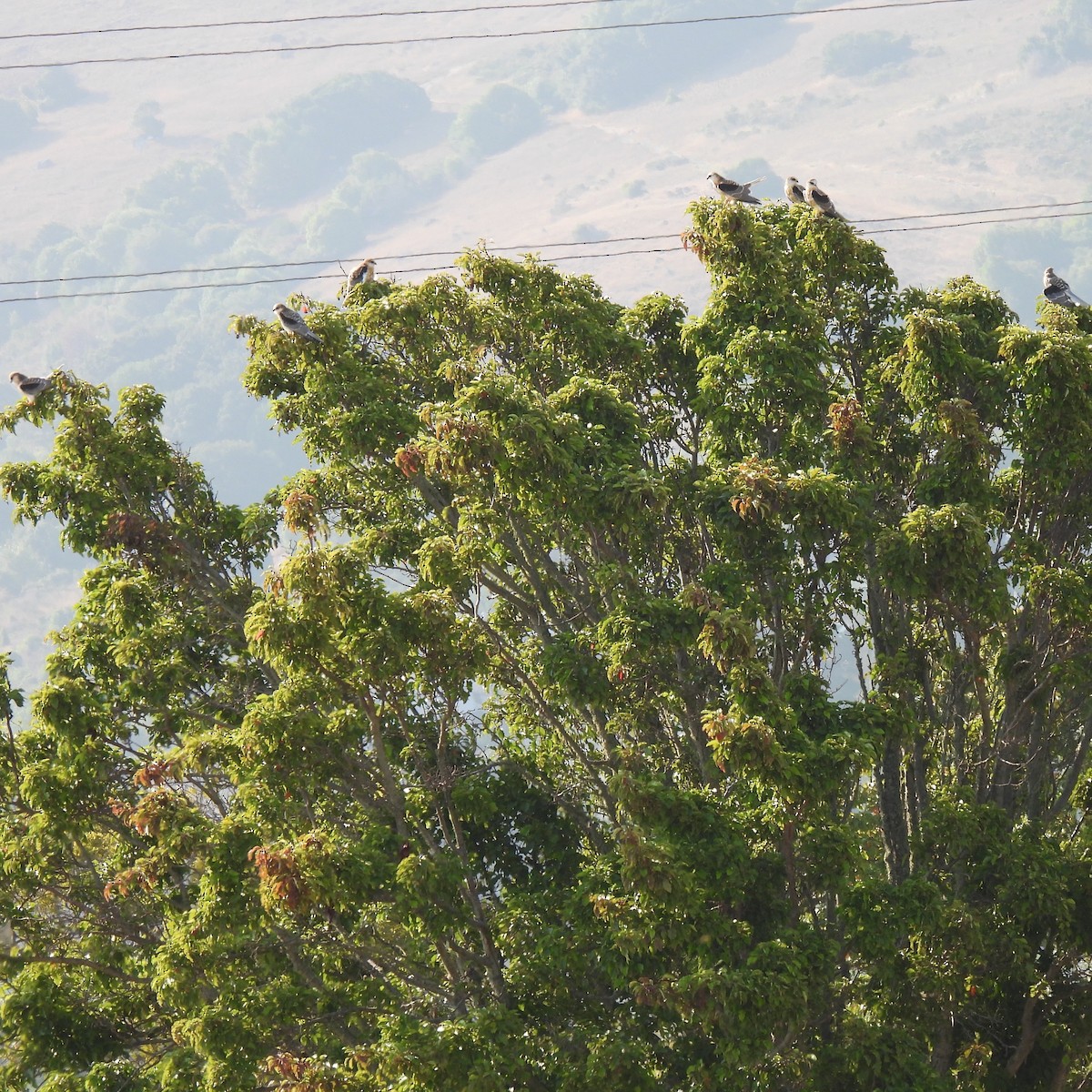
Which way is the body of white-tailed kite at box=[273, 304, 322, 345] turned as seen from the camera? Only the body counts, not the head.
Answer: to the viewer's left

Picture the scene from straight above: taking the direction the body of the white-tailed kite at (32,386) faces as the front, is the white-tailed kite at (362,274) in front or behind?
behind

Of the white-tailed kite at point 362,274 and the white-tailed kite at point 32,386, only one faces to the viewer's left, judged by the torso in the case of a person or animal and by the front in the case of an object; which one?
the white-tailed kite at point 32,386

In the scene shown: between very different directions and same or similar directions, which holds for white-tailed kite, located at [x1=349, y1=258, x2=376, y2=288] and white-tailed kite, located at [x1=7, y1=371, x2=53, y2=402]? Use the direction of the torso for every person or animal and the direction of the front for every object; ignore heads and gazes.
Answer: very different directions

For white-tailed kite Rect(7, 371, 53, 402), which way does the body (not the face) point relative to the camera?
to the viewer's left

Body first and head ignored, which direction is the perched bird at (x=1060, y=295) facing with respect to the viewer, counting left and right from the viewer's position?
facing to the left of the viewer

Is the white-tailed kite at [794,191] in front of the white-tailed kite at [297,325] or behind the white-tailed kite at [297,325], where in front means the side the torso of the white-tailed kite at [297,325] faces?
behind

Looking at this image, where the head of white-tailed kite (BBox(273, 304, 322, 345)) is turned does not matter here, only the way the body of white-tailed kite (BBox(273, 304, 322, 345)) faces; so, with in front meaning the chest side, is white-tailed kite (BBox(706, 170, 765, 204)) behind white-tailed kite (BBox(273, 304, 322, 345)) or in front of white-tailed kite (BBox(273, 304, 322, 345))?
behind

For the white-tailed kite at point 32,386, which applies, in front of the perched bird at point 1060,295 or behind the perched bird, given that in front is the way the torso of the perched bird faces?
in front
